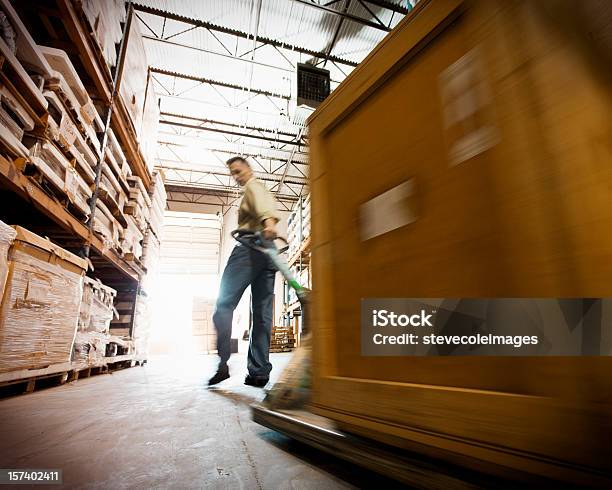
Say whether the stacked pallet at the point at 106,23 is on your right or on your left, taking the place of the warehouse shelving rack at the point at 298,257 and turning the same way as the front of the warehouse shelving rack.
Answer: on your left

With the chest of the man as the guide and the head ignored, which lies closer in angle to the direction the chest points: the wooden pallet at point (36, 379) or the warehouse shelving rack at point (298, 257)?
the wooden pallet

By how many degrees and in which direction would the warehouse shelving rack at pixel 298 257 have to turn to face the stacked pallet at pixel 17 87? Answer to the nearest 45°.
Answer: approximately 90° to its left

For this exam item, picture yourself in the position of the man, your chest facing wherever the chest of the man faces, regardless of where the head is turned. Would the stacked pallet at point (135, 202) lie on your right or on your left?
on your right

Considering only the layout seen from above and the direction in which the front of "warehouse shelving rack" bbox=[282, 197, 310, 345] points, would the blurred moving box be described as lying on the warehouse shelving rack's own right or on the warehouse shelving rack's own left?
on the warehouse shelving rack's own left

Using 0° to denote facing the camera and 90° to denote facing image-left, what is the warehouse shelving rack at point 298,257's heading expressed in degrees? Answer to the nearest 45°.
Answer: approximately 90°
